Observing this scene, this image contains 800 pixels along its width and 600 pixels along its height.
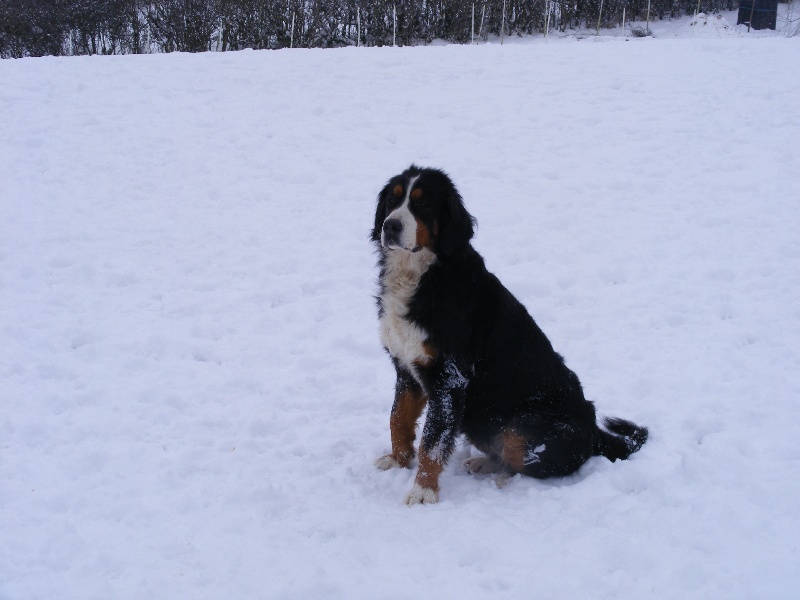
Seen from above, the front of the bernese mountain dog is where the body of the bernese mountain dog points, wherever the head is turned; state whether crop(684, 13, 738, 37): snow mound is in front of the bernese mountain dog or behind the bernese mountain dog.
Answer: behind

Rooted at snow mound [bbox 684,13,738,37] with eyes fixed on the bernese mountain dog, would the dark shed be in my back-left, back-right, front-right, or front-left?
back-left

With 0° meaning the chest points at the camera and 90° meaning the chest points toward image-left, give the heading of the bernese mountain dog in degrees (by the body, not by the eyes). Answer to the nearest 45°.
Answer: approximately 45°

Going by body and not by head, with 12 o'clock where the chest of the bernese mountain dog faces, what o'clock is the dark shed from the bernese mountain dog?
The dark shed is roughly at 5 o'clock from the bernese mountain dog.

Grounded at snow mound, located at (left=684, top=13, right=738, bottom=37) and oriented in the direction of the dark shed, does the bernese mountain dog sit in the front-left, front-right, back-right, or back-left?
back-right
